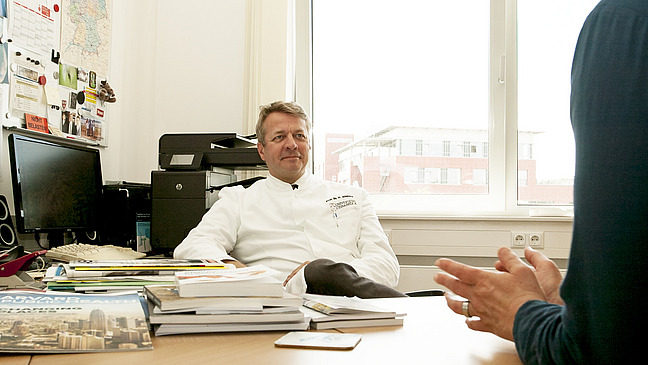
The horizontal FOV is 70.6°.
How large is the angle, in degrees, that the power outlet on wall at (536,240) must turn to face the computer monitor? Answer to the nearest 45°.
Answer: approximately 45° to its right

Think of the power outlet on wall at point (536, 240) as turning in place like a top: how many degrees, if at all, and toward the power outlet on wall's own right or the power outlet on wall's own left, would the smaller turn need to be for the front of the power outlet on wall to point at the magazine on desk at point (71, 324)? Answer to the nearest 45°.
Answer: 0° — it already faces it

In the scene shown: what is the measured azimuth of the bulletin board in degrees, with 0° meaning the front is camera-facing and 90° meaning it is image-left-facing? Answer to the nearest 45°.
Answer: approximately 315°

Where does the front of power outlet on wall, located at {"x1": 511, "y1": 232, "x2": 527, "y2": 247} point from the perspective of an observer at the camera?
facing the viewer

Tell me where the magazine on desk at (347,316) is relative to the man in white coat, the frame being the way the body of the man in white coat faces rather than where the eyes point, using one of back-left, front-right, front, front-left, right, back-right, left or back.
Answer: front

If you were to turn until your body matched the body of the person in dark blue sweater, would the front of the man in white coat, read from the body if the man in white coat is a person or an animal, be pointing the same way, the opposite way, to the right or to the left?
the opposite way

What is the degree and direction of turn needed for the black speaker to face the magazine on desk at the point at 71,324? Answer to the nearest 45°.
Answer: approximately 45° to its right

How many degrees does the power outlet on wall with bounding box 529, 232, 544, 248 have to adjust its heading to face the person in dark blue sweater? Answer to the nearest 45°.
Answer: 0° — it already faces them

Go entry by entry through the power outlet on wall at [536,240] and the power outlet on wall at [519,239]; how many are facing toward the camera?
2

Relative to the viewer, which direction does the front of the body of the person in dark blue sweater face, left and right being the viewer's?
facing away from the viewer and to the left of the viewer

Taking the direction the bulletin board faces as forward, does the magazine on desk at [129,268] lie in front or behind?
in front

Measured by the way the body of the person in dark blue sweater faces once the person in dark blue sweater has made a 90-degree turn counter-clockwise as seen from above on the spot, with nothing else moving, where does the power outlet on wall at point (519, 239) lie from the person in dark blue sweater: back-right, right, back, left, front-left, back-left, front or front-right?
back-right

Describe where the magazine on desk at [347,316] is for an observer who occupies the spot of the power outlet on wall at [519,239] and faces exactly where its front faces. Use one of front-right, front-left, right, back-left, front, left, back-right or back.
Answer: front

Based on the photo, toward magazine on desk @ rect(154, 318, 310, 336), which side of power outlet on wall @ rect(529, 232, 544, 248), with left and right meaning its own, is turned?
front

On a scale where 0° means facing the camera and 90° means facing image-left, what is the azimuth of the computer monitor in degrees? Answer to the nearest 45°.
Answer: approximately 315°

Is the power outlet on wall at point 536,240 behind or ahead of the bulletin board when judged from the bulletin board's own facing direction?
ahead
